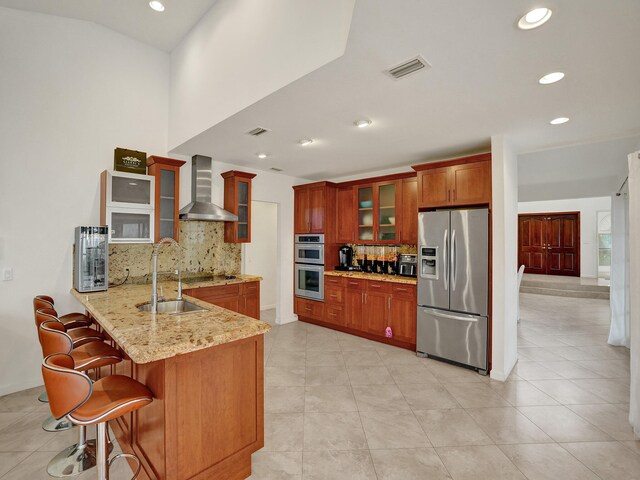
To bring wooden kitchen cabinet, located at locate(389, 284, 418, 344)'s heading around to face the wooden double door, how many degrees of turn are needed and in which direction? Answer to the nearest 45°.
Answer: approximately 180°

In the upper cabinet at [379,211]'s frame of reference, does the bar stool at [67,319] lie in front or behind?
in front

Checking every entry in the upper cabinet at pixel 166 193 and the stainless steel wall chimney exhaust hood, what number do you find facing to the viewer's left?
0

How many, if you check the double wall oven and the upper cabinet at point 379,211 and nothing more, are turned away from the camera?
0

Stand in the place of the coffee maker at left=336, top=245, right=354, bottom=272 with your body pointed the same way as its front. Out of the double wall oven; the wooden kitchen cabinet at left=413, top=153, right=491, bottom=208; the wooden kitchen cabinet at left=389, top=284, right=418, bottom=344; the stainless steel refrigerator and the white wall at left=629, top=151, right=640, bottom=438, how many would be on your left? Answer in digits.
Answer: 4

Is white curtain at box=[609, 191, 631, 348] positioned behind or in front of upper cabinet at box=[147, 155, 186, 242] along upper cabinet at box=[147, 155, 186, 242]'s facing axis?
in front

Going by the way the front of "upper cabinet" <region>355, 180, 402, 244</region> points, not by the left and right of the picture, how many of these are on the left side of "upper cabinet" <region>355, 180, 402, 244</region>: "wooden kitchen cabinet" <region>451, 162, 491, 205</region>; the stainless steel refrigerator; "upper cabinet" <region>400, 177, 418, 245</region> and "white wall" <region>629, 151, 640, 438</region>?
4

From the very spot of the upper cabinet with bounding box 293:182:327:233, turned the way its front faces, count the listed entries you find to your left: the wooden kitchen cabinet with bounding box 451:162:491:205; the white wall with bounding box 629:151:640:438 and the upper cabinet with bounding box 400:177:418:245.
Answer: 3

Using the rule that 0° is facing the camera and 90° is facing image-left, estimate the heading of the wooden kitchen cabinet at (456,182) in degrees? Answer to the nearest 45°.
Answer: approximately 45°

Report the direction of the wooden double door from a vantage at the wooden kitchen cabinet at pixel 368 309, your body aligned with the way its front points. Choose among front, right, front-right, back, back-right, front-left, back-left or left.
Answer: back

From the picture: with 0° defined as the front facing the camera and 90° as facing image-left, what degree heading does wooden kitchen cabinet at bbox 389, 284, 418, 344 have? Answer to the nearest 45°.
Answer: approximately 45°

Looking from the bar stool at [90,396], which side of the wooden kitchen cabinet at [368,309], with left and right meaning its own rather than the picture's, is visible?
front

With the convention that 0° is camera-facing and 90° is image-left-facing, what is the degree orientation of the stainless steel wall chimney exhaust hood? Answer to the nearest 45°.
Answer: approximately 315°
